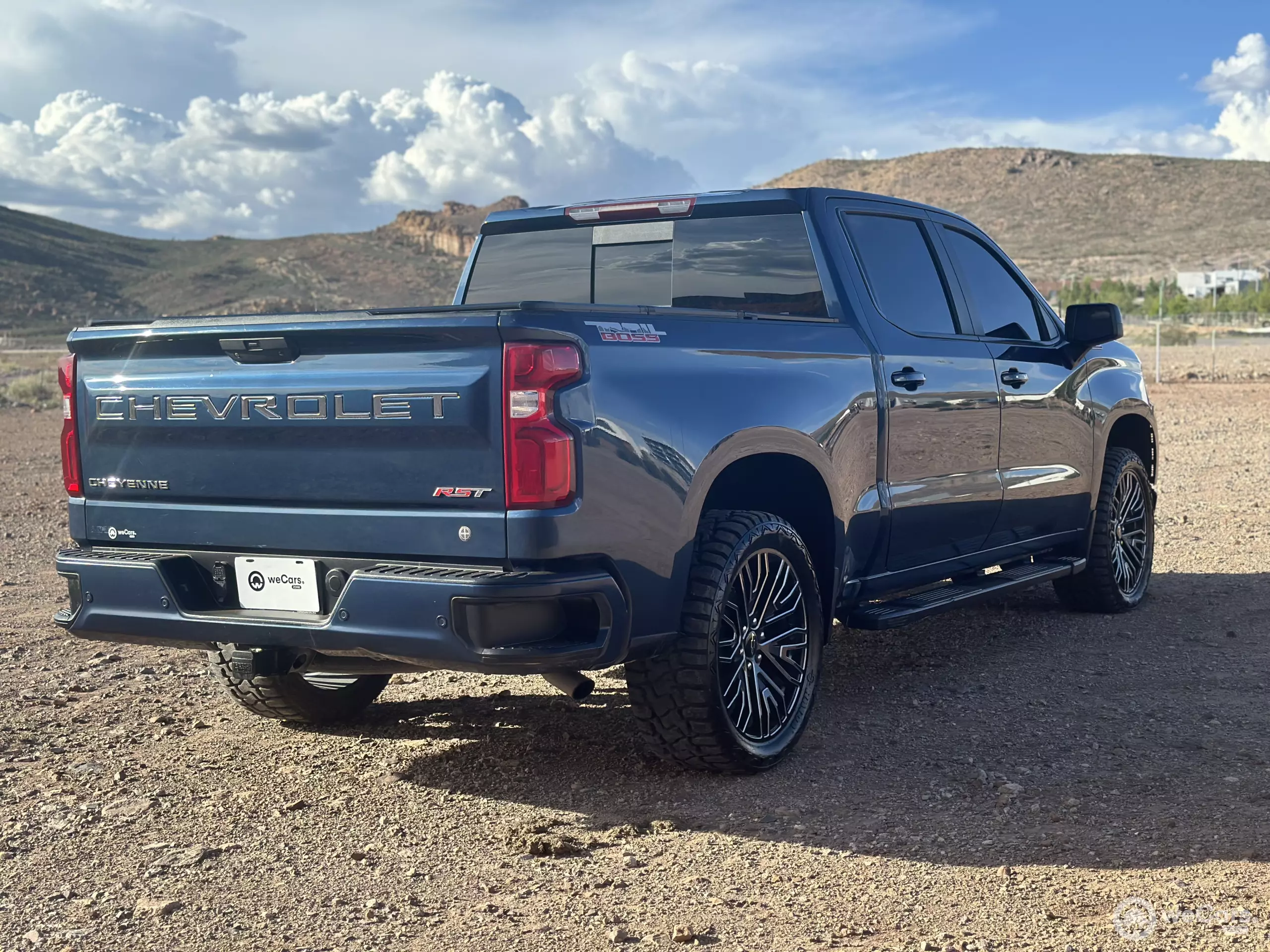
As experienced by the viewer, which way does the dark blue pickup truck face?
facing away from the viewer and to the right of the viewer

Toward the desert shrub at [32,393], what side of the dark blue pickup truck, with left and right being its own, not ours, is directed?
left
